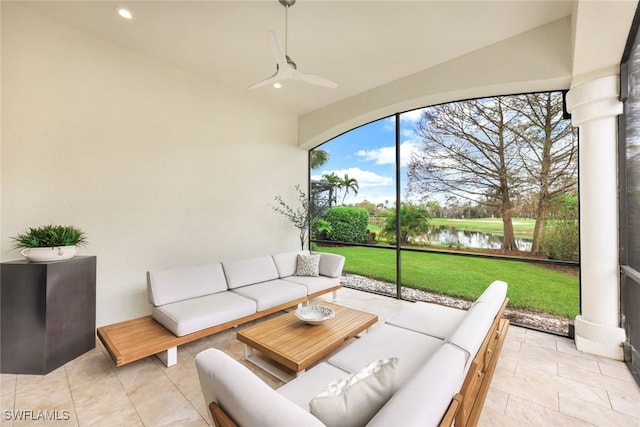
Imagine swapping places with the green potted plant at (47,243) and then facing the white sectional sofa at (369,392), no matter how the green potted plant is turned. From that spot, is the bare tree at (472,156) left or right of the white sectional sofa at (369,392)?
left

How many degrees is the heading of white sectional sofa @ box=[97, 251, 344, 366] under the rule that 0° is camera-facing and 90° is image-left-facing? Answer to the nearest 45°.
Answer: approximately 315°

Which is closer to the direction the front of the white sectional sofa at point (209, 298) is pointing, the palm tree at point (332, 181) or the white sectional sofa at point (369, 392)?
the white sectional sofa

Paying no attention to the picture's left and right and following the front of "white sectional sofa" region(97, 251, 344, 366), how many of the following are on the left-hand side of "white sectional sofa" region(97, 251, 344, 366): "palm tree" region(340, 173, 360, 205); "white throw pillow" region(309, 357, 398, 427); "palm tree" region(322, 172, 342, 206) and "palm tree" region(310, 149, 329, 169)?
3

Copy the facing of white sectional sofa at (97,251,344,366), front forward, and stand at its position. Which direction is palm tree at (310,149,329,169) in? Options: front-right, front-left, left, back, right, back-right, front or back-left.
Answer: left

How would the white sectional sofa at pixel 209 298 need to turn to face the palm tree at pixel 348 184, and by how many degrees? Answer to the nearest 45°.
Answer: approximately 90° to its left

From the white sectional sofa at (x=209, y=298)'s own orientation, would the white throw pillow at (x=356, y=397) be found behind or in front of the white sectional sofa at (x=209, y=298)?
in front

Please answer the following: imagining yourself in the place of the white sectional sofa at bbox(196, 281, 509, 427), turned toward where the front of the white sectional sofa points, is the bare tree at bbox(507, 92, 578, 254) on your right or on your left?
on your right

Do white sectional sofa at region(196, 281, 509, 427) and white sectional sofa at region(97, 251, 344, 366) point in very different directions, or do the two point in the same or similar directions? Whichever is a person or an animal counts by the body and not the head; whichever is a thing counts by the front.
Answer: very different directions

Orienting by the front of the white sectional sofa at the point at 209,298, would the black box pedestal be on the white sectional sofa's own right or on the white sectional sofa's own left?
on the white sectional sofa's own right

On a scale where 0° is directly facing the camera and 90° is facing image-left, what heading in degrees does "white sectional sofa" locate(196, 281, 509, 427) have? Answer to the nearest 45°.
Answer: approximately 135°

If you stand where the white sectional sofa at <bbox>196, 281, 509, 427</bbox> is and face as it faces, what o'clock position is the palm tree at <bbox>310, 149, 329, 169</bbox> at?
The palm tree is roughly at 1 o'clock from the white sectional sofa.

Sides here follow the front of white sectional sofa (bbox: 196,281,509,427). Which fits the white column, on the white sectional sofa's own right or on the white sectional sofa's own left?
on the white sectional sofa's own right

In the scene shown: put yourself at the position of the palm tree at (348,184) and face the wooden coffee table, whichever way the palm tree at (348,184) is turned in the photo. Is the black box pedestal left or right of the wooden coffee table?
right

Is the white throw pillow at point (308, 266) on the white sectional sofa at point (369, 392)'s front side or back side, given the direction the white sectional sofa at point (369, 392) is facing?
on the front side
